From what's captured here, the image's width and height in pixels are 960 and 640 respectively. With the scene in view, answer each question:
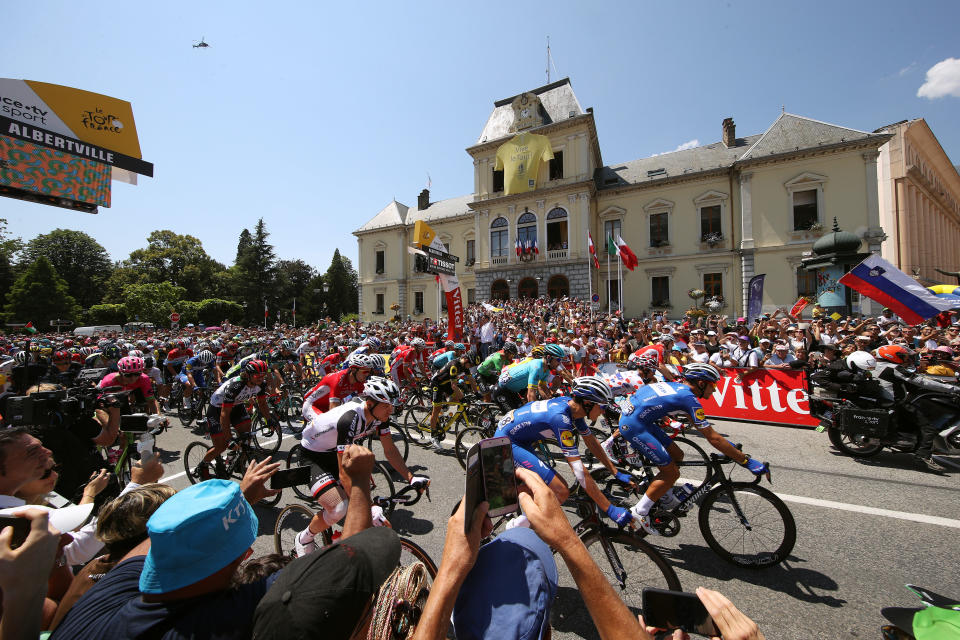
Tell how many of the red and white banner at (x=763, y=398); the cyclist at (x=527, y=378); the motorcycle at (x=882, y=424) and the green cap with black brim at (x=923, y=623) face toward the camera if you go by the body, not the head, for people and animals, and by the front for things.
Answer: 1

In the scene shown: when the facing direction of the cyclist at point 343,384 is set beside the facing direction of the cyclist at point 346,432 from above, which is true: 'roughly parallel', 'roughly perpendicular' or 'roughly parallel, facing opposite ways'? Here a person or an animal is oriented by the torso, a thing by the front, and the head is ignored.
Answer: roughly parallel

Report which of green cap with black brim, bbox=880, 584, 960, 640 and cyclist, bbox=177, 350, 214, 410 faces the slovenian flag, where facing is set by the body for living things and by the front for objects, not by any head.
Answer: the cyclist

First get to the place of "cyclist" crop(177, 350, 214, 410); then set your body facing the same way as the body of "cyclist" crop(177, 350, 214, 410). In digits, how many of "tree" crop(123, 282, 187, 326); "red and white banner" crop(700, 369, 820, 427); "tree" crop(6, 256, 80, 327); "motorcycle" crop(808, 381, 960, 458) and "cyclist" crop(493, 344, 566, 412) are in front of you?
3

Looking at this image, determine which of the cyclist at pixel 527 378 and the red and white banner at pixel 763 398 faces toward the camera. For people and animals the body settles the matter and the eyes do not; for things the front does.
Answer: the red and white banner

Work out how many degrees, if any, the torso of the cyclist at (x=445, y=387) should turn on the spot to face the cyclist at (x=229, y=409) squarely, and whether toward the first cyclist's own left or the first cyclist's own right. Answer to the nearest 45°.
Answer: approximately 90° to the first cyclist's own right

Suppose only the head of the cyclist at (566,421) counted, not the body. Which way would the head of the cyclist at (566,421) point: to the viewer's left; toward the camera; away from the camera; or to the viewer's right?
to the viewer's right

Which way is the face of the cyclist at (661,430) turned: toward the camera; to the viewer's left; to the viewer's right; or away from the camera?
to the viewer's right

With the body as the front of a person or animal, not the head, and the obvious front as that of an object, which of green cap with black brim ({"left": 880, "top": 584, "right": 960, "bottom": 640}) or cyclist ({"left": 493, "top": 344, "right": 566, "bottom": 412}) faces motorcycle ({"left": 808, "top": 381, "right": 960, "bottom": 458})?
the cyclist

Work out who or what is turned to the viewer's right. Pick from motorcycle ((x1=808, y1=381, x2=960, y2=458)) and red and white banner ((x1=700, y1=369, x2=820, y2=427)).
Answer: the motorcycle

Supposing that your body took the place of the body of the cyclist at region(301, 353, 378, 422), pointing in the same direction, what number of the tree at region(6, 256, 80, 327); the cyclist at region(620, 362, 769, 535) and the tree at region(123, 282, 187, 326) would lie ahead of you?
1

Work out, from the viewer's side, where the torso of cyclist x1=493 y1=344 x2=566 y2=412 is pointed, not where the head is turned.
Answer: to the viewer's right

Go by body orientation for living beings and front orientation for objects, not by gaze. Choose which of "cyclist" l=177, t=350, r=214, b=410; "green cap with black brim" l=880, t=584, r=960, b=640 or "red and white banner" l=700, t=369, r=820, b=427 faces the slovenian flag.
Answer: the cyclist

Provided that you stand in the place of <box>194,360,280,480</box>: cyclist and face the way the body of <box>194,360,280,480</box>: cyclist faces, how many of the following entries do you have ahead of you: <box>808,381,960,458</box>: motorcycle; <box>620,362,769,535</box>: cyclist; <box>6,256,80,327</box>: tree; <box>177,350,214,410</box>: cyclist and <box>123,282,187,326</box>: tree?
2

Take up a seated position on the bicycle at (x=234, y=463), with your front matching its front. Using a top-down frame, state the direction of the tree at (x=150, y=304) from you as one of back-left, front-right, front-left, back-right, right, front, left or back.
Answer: back-left

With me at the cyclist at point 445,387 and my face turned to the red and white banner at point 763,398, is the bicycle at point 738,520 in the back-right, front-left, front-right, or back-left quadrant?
front-right

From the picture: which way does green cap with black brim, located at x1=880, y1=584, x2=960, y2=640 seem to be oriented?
to the viewer's left

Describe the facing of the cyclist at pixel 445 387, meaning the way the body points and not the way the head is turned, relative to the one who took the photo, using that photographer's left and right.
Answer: facing the viewer and to the right of the viewer

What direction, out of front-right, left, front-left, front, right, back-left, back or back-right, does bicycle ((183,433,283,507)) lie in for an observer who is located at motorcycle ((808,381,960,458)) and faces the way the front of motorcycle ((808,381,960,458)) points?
back-right

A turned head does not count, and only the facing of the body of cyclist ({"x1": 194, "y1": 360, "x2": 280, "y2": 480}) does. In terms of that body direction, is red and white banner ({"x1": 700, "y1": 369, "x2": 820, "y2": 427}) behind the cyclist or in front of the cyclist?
in front

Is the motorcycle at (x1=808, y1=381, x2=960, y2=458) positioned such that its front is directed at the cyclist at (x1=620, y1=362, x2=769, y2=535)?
no
